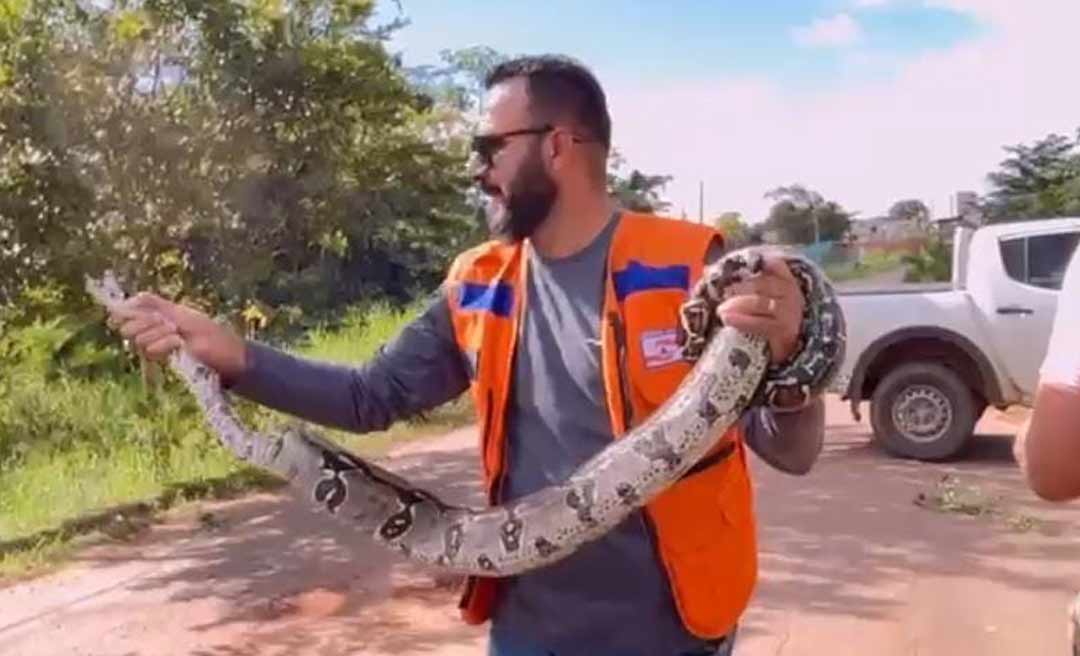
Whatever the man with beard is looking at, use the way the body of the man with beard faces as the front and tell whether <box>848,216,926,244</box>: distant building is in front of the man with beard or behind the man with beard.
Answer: behind

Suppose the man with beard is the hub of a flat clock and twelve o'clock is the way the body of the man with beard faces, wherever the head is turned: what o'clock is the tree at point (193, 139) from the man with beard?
The tree is roughly at 4 o'clock from the man with beard.

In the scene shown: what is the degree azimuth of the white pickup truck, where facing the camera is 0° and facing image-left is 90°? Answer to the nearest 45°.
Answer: approximately 270°

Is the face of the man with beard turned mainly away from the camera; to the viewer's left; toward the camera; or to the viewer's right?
to the viewer's left

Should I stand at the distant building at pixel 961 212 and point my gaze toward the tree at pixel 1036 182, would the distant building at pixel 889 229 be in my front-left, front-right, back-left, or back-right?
back-left

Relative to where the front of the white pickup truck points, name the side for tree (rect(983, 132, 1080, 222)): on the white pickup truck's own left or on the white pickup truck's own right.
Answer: on the white pickup truck's own left

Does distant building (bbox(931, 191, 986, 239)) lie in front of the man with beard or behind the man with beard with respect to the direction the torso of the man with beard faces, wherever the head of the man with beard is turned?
behind
